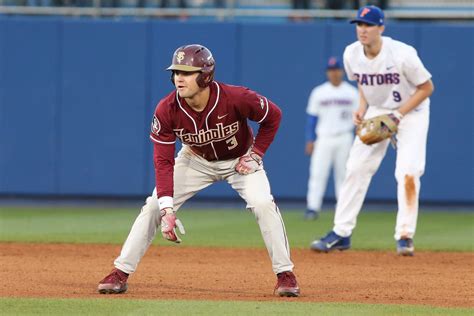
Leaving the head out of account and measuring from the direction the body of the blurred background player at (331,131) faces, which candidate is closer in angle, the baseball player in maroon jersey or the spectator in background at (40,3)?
the baseball player in maroon jersey

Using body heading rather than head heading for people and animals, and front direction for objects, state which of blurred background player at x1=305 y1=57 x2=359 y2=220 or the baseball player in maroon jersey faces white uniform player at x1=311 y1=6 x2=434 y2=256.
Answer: the blurred background player

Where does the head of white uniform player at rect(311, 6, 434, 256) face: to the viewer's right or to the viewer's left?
to the viewer's left

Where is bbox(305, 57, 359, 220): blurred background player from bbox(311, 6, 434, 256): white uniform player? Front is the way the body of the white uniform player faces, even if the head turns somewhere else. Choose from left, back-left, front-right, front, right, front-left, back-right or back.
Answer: back-right

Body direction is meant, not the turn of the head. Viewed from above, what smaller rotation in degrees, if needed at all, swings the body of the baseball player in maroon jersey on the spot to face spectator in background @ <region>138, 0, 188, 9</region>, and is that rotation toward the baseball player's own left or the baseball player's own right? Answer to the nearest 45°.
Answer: approximately 180°

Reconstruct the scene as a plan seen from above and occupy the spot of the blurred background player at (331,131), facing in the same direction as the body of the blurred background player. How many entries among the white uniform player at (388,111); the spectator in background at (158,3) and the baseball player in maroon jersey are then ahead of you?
2

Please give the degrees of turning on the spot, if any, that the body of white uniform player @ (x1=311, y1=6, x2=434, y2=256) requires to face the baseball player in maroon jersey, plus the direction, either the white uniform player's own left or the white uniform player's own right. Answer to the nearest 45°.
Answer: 0° — they already face them

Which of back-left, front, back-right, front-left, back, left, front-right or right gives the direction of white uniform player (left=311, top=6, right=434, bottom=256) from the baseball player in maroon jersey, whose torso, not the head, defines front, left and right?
back-left

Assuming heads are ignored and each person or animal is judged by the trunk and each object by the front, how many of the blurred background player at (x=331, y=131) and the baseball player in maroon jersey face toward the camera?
2

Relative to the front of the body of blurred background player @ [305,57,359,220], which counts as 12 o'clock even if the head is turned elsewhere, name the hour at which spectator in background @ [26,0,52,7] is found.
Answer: The spectator in background is roughly at 4 o'clock from the blurred background player.
